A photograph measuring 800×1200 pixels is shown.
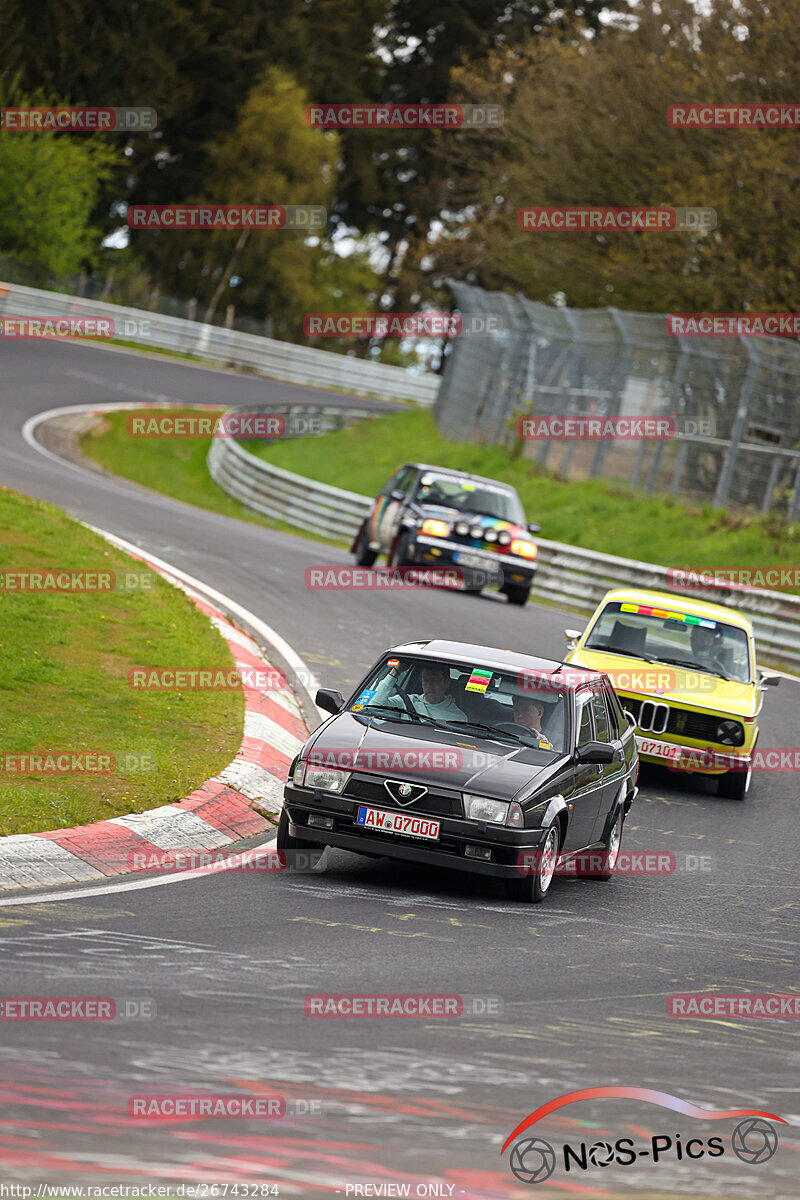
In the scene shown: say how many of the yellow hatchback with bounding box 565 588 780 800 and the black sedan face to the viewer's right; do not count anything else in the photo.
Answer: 0

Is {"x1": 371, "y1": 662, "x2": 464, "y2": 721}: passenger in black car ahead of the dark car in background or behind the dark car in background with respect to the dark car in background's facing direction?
ahead

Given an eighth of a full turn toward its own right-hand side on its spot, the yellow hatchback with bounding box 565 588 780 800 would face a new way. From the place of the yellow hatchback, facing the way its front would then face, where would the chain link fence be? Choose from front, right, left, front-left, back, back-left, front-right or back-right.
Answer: back-right

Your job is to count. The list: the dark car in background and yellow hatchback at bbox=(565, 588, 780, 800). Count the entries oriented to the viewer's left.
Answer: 0

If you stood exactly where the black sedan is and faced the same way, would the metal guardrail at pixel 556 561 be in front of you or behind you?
behind

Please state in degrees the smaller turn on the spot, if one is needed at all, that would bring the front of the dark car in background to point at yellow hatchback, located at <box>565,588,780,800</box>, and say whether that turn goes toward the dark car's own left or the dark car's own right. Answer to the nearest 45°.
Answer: approximately 45° to the dark car's own right

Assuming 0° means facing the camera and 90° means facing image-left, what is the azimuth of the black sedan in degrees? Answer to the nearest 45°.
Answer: approximately 45°

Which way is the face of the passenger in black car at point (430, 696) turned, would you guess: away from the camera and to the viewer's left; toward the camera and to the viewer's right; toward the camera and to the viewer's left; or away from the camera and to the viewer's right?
toward the camera and to the viewer's left

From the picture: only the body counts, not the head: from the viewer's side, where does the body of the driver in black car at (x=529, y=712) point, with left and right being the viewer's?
facing the viewer and to the left of the viewer

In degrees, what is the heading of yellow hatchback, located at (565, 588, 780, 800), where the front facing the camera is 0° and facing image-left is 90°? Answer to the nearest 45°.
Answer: approximately 0°

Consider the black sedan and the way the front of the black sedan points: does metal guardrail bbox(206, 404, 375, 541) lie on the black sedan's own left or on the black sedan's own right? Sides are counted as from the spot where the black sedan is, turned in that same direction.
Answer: on the black sedan's own right

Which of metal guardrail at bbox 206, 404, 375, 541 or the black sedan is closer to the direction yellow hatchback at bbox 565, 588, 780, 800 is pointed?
the black sedan

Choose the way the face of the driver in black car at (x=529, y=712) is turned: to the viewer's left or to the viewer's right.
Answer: to the viewer's left
